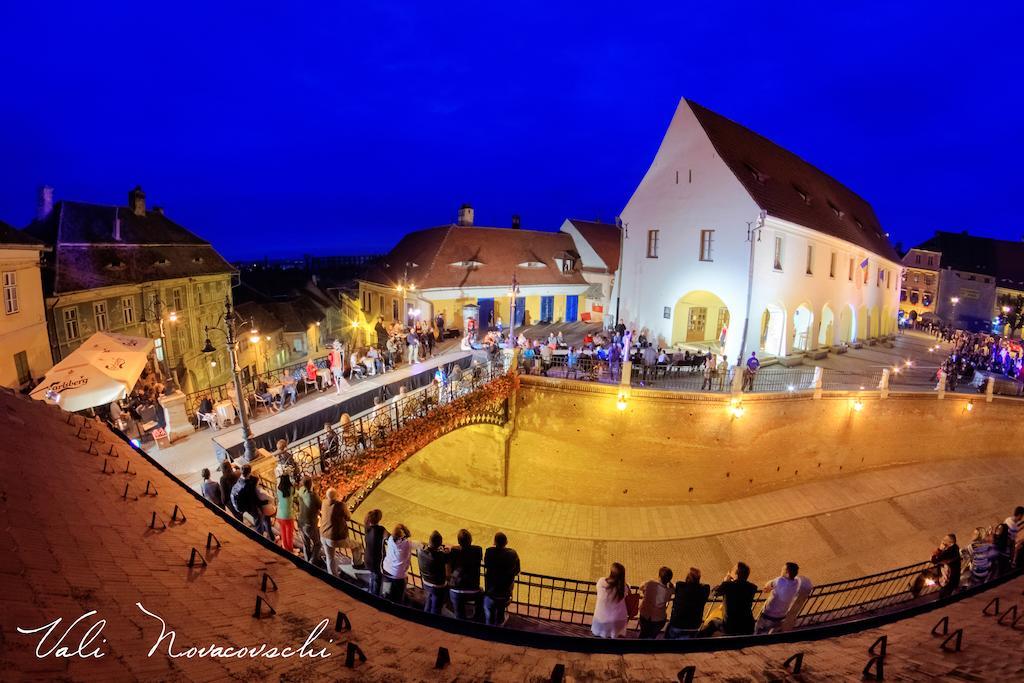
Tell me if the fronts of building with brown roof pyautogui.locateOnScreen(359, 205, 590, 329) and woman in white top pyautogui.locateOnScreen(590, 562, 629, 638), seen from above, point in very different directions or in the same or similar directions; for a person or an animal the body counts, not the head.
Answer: very different directions

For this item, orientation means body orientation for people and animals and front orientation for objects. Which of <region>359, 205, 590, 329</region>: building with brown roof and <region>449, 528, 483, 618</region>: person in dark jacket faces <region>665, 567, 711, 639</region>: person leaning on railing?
the building with brown roof

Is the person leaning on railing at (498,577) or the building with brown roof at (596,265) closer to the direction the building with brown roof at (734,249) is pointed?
the person leaning on railing

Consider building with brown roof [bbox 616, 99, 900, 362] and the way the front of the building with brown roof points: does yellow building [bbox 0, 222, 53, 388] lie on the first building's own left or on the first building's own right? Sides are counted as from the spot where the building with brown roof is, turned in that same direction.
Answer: on the first building's own right

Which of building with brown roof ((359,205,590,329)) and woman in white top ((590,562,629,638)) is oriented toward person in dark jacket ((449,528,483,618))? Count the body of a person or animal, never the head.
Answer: the building with brown roof

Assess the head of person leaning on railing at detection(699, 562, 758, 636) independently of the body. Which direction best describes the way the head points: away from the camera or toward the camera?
away from the camera

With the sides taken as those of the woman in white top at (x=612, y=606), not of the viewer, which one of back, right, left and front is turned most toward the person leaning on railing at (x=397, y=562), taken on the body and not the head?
left

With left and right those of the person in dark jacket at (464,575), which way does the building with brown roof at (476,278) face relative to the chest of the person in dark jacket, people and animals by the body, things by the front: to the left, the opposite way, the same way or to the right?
the opposite way

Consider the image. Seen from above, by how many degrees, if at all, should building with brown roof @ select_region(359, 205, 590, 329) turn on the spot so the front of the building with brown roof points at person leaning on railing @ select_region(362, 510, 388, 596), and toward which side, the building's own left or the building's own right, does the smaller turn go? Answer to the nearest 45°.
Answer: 0° — it already faces them

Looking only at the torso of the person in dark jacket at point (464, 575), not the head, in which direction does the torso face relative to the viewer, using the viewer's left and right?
facing away from the viewer

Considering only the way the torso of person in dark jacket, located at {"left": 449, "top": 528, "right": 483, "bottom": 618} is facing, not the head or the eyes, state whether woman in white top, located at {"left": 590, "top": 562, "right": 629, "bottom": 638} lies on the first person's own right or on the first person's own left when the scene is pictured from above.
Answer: on the first person's own right

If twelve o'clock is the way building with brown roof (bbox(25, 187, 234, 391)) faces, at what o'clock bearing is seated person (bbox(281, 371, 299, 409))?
The seated person is roughly at 1 o'clock from the building with brown roof.
